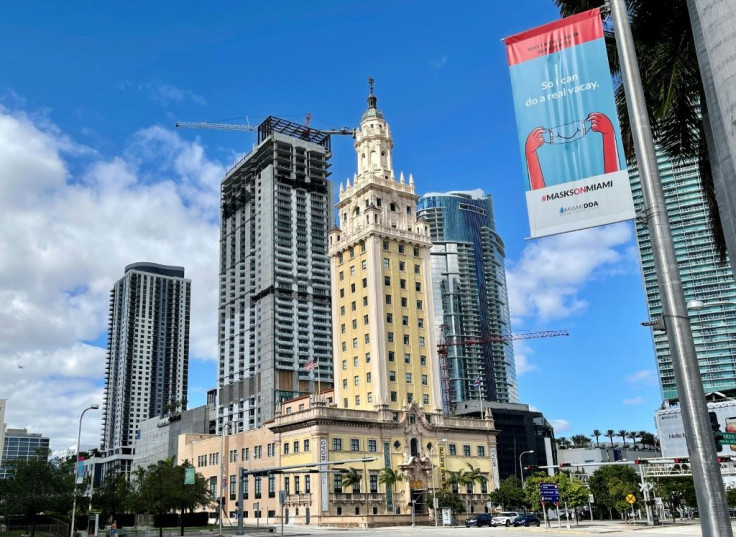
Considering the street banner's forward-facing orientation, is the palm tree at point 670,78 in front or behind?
behind

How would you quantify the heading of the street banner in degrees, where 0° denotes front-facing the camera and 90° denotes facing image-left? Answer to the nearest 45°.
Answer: approximately 0°
